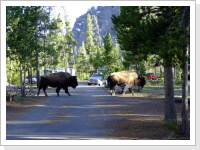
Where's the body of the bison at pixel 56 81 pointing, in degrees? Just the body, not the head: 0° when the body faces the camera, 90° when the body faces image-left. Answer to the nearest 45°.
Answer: approximately 270°

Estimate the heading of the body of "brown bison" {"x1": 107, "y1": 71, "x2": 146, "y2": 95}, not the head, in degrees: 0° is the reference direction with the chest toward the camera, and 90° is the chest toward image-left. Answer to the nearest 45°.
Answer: approximately 270°

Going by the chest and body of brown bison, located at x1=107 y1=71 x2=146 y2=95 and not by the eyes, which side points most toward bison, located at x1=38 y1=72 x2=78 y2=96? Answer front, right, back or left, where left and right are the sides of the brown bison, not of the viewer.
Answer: back

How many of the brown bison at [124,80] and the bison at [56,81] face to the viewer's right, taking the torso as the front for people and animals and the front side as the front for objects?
2

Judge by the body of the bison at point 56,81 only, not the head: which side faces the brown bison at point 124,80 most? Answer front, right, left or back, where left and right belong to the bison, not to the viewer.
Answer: front
